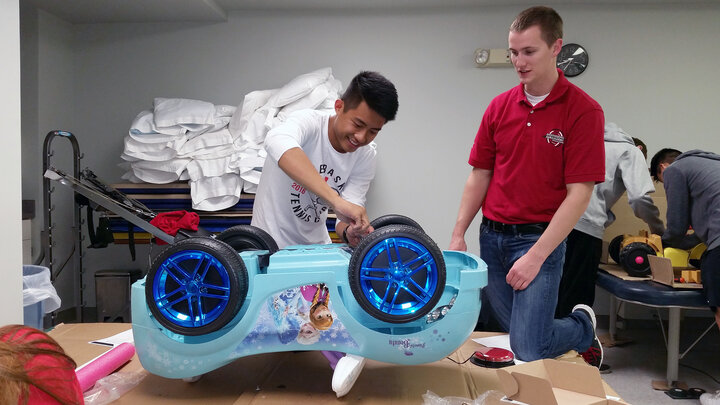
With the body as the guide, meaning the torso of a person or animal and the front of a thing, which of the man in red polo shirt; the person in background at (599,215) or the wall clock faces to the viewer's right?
the person in background

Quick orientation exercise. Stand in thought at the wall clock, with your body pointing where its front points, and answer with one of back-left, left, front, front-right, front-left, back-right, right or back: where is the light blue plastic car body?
front

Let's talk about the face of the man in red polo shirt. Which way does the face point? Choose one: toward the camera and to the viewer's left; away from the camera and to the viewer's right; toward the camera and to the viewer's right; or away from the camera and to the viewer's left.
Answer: toward the camera and to the viewer's left

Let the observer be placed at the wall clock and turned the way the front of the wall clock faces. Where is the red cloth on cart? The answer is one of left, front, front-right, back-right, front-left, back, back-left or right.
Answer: front-right

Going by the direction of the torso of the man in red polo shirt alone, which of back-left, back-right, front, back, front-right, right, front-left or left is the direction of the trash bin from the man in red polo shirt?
front-right

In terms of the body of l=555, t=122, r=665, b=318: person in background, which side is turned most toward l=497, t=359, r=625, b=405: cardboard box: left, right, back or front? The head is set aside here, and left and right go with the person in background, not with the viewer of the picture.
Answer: right

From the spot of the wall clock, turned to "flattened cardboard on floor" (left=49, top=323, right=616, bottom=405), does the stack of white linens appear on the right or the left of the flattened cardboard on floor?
right

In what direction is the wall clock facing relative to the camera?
toward the camera

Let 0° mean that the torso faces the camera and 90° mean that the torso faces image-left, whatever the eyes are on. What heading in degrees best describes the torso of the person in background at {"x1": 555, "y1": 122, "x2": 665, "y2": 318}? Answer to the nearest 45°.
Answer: approximately 270°

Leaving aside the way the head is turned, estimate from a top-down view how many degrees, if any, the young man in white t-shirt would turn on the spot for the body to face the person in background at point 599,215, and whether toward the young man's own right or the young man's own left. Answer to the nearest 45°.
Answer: approximately 90° to the young man's own left

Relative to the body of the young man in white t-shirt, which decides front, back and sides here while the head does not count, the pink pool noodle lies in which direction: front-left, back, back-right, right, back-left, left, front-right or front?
right

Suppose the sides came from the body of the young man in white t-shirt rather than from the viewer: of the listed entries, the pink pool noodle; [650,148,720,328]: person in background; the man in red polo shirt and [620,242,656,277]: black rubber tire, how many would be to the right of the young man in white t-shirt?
1

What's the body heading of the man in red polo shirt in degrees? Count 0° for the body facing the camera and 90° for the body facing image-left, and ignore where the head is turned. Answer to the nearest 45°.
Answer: approximately 45°

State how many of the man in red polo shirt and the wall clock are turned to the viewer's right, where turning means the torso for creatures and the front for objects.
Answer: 0

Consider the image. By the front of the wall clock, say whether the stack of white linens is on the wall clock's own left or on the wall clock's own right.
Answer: on the wall clock's own right

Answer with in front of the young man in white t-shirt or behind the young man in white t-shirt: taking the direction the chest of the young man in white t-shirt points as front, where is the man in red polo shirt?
in front

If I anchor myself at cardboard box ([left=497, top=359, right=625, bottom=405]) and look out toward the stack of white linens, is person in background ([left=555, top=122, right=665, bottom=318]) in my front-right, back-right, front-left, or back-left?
front-right
